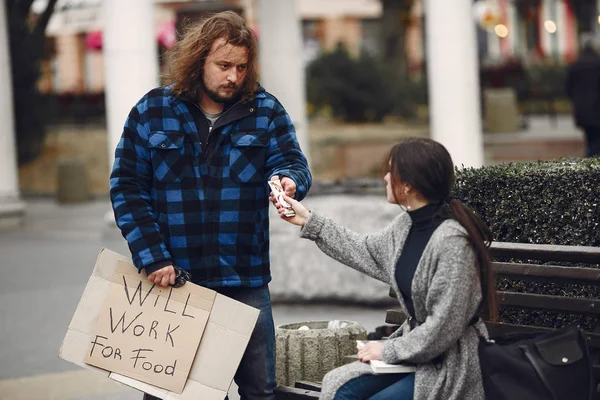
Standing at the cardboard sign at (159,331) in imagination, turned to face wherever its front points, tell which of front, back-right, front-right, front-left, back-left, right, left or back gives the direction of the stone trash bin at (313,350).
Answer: back-left

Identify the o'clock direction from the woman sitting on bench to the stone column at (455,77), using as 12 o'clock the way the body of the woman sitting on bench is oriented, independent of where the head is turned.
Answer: The stone column is roughly at 3 o'clock from the woman sitting on bench.

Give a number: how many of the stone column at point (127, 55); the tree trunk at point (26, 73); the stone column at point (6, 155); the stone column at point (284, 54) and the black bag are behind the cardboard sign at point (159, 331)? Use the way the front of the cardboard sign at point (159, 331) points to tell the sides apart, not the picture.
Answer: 4

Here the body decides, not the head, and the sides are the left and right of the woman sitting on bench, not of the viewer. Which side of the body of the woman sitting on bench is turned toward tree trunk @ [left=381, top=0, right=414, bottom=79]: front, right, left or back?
right

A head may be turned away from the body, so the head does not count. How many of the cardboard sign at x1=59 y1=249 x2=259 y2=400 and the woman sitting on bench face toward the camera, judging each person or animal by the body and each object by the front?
1

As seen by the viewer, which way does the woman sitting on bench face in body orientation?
to the viewer's left

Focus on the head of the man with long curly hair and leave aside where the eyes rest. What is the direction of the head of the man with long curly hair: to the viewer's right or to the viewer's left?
to the viewer's right

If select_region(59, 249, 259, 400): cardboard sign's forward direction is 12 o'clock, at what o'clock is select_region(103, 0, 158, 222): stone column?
The stone column is roughly at 6 o'clock from the cardboard sign.

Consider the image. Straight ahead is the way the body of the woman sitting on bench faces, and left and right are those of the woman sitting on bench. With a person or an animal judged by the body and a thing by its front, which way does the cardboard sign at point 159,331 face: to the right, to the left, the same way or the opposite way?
to the left

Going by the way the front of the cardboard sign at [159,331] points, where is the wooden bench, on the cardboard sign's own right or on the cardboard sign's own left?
on the cardboard sign's own left

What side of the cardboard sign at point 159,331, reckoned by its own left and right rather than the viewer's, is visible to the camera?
front

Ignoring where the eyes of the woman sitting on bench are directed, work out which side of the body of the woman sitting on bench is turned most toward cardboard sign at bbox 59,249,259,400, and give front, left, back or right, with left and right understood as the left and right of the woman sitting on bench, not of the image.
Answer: front

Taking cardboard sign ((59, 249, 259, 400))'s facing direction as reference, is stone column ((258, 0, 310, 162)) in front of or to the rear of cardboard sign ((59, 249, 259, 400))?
to the rear

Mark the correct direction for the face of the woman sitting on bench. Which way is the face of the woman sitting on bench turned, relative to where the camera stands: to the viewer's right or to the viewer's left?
to the viewer's left
